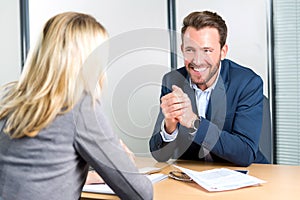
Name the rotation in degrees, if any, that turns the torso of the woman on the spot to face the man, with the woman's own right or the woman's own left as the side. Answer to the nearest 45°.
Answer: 0° — they already face them

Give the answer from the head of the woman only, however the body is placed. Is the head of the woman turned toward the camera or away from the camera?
away from the camera

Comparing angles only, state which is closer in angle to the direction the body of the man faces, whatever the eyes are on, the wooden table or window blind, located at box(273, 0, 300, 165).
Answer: the wooden table

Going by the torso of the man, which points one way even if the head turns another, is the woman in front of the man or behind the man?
in front

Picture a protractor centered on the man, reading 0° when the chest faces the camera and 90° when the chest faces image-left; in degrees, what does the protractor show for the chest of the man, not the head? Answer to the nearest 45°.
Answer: approximately 45°

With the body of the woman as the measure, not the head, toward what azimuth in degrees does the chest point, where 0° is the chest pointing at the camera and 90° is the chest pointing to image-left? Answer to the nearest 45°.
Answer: approximately 225°

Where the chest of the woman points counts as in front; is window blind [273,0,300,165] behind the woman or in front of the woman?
in front

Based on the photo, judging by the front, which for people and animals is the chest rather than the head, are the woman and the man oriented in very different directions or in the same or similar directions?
very different directions
